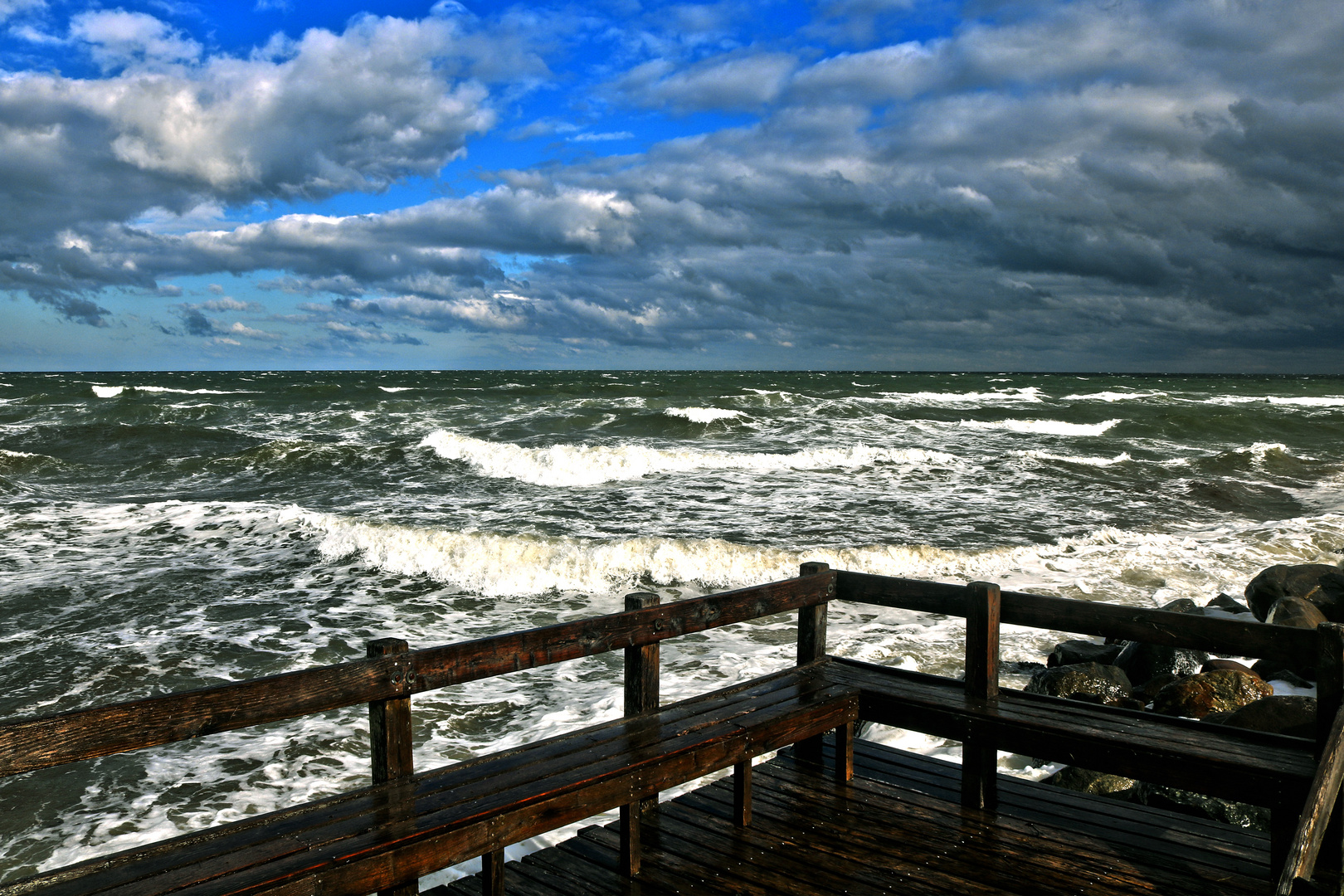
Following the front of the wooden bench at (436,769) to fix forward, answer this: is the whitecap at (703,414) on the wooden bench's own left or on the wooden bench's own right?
on the wooden bench's own left

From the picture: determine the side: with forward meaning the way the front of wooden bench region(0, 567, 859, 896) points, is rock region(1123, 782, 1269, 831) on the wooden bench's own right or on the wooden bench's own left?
on the wooden bench's own left

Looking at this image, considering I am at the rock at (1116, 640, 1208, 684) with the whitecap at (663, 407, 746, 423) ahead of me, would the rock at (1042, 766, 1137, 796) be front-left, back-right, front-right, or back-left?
back-left

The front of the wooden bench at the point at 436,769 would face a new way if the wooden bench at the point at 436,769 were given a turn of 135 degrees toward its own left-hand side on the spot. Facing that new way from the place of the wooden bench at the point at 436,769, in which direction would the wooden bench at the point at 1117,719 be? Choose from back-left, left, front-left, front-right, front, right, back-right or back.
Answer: right

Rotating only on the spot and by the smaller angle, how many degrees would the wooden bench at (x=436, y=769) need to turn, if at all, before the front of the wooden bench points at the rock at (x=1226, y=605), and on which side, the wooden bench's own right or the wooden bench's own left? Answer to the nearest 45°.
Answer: approximately 90° to the wooden bench's own left

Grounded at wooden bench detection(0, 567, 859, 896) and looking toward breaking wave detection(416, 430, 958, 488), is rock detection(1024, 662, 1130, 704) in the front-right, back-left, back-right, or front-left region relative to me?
front-right

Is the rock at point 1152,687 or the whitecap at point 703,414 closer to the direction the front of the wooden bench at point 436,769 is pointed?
the rock

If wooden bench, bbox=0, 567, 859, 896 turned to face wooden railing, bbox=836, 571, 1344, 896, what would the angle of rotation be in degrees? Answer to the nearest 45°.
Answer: approximately 45° to its left

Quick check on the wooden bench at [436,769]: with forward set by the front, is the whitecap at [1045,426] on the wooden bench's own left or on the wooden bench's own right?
on the wooden bench's own left

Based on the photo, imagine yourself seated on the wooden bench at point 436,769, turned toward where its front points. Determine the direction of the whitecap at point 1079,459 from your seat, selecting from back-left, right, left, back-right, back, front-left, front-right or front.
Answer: left

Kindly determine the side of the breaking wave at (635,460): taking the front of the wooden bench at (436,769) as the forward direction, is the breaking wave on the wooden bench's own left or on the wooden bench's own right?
on the wooden bench's own left

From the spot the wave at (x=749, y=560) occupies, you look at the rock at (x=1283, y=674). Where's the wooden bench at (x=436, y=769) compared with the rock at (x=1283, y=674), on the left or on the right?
right
